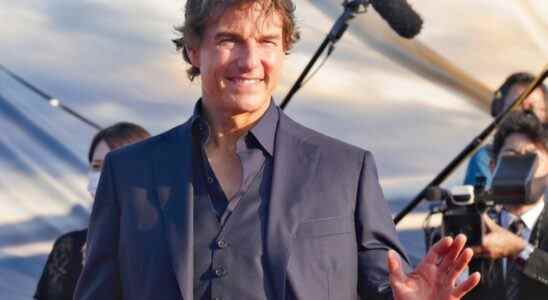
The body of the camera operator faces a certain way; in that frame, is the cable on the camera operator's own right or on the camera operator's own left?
on the camera operator's own right

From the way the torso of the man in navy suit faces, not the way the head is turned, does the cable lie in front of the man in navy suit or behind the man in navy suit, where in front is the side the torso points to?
behind

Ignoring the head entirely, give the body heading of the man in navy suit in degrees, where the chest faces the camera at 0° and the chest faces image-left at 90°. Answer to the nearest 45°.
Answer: approximately 0°

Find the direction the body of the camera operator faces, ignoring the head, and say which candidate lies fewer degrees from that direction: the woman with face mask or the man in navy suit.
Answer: the man in navy suit

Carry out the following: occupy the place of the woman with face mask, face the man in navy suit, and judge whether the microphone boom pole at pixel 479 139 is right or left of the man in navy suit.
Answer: left
